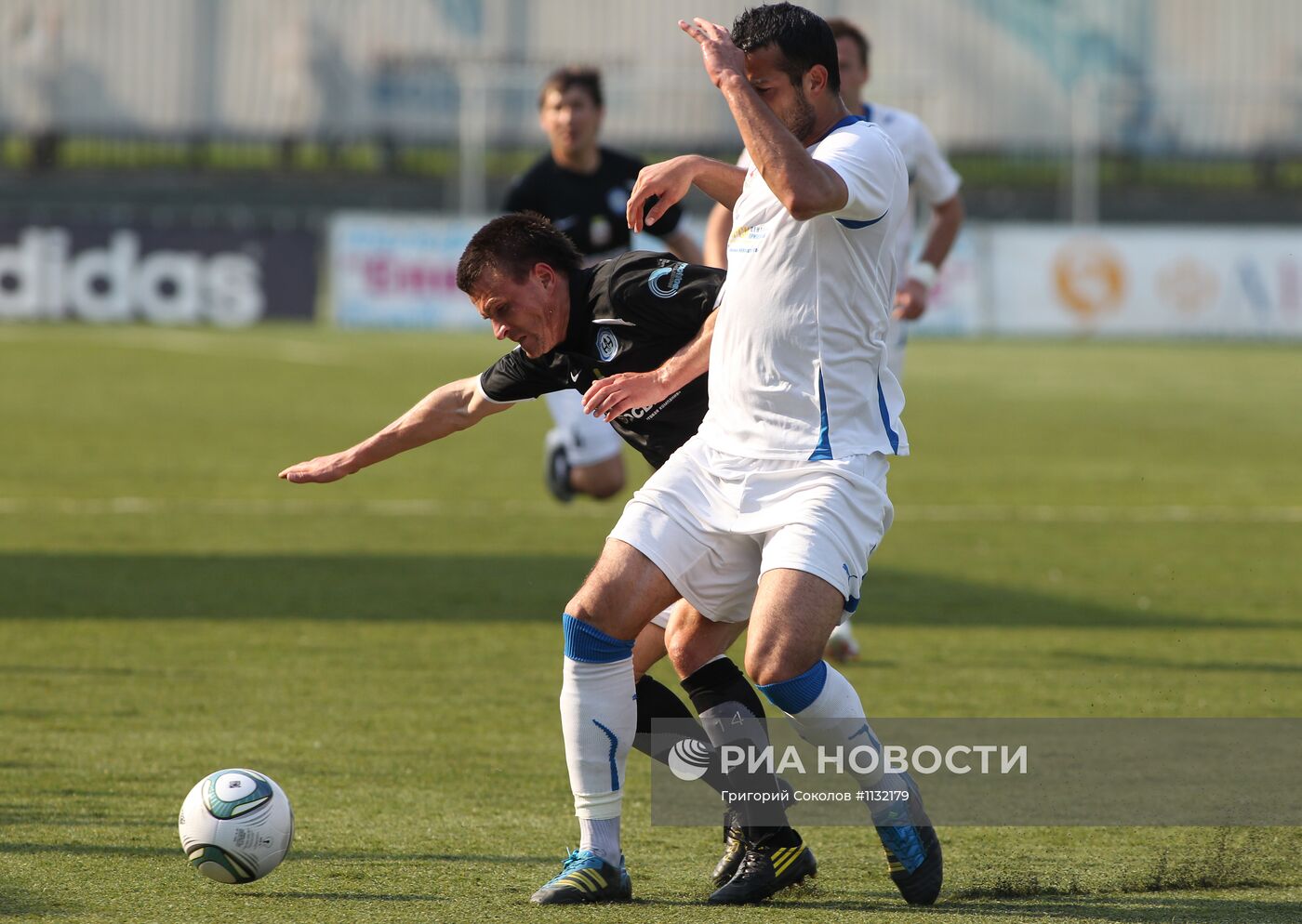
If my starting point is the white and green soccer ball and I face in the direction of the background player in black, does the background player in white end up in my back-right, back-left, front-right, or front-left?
front-right

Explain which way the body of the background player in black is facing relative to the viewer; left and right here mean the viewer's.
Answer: facing the viewer

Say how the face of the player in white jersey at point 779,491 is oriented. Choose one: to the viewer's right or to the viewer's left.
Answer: to the viewer's left

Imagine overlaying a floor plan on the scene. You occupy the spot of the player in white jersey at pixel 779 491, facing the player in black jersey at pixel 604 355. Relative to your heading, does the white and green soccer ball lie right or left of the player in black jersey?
left

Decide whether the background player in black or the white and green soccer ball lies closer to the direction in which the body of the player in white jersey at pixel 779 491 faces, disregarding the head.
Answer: the white and green soccer ball

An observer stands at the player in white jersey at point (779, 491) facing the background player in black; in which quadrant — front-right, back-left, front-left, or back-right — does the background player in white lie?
front-right

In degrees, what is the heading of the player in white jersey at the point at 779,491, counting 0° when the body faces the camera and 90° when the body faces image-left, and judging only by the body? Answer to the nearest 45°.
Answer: approximately 45°

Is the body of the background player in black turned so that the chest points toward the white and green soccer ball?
yes

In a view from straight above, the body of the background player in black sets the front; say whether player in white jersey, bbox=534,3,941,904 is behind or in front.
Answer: in front

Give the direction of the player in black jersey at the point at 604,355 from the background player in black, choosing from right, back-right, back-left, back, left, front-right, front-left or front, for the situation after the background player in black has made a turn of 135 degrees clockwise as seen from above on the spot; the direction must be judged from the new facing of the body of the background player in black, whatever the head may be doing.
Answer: back-left

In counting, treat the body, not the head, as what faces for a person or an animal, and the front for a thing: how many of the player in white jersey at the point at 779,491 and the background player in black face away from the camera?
0
